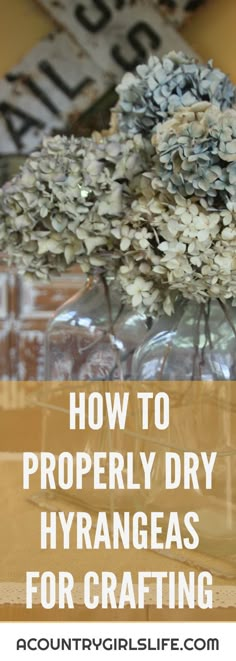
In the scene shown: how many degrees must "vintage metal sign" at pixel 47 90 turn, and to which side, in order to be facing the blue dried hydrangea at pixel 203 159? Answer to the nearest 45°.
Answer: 0° — it already faces it

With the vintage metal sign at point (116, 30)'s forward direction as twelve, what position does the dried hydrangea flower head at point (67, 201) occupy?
The dried hydrangea flower head is roughly at 12 o'clock from the vintage metal sign.

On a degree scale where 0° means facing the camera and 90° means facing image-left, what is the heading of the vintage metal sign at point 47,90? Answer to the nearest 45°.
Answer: approximately 0°

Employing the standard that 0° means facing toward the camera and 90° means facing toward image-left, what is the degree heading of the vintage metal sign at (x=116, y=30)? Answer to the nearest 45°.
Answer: approximately 0°

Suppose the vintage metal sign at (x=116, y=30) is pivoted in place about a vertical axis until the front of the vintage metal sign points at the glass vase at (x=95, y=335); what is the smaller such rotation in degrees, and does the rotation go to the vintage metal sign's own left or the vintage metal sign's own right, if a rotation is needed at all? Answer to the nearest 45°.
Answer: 0° — it already faces it

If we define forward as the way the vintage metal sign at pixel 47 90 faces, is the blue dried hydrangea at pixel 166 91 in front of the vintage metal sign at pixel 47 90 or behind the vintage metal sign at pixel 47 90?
in front

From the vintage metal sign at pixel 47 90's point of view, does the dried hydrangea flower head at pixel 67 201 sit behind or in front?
in front

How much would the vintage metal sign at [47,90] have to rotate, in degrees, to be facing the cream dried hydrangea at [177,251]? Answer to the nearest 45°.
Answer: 0° — it already faces it

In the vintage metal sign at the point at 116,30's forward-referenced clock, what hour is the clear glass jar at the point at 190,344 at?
The clear glass jar is roughly at 12 o'clock from the vintage metal sign.
